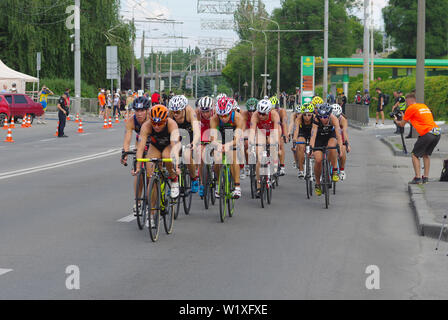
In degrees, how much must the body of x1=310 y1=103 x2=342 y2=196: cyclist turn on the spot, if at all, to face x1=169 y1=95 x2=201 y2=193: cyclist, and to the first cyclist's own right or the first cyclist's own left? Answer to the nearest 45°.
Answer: approximately 45° to the first cyclist's own right

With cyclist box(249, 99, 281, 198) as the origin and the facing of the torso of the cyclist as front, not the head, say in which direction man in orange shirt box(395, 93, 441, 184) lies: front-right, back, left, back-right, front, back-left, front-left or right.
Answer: back-left

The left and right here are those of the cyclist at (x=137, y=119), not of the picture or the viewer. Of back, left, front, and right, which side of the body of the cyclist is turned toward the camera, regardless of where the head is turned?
front

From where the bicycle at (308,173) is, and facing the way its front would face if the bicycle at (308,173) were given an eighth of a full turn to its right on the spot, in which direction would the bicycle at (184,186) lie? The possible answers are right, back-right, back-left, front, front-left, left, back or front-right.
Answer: front

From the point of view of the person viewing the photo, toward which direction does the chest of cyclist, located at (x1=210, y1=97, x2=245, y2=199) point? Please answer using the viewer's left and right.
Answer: facing the viewer

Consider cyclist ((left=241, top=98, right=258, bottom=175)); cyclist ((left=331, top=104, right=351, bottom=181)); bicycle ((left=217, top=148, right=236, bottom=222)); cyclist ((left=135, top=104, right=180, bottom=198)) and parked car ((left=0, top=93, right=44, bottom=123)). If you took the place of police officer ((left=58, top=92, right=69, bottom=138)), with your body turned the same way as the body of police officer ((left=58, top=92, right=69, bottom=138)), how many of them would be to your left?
1

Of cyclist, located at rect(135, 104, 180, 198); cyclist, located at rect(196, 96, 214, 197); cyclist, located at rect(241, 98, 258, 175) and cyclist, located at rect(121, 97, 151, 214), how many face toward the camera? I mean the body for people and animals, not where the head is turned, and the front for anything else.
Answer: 4

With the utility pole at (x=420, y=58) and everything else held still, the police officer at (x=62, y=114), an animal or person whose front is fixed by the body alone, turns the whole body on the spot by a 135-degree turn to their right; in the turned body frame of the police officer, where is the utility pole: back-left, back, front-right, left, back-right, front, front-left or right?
left

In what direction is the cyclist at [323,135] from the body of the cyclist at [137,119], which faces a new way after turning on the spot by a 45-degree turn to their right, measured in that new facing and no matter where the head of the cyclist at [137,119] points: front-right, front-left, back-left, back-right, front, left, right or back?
back

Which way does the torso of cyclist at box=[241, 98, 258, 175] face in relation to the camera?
toward the camera

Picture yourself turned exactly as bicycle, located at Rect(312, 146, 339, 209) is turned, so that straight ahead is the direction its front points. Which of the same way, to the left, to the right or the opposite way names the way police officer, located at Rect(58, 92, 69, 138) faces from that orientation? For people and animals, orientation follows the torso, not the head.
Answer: to the left

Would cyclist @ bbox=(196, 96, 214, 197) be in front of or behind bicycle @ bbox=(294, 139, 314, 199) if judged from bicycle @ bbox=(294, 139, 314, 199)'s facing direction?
in front

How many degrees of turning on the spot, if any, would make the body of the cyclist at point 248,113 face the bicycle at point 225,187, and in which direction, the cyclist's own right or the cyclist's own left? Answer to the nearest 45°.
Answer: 0° — they already face it

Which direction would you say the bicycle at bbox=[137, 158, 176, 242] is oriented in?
toward the camera

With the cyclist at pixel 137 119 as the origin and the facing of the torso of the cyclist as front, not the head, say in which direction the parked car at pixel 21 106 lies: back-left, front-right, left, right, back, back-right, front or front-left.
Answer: back
